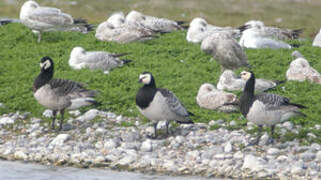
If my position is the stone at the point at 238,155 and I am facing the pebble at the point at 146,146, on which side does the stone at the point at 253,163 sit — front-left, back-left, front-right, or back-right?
back-left

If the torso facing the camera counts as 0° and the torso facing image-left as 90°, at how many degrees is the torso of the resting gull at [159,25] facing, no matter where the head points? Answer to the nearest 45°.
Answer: approximately 90°

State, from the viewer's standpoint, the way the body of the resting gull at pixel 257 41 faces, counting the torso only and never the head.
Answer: to the viewer's left

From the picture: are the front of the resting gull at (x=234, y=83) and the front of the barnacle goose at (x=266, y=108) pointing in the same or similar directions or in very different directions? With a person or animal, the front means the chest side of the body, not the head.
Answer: same or similar directions

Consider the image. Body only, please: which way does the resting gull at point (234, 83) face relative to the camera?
to the viewer's left

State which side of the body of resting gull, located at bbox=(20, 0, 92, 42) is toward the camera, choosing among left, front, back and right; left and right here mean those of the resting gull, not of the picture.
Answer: left

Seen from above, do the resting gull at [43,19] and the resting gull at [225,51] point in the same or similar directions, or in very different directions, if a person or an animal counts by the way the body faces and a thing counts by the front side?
same or similar directions

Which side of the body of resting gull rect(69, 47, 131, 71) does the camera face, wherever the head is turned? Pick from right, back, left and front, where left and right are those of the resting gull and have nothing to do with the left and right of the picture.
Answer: left

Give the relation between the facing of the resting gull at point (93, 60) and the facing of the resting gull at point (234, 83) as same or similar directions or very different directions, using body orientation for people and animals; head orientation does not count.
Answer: same or similar directions

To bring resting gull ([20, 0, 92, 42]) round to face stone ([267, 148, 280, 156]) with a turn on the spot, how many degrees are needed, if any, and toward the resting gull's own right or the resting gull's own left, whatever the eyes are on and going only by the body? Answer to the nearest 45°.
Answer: approximately 135° to the resting gull's own left

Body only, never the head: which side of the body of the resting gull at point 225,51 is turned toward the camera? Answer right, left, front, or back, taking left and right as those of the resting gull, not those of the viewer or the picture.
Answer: left

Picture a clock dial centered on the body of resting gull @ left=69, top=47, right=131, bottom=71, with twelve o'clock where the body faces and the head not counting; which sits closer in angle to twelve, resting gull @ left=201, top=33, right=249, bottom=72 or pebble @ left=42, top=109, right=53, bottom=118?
the pebble

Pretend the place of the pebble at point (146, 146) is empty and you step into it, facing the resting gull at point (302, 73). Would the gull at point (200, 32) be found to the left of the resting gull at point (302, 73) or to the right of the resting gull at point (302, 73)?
left
